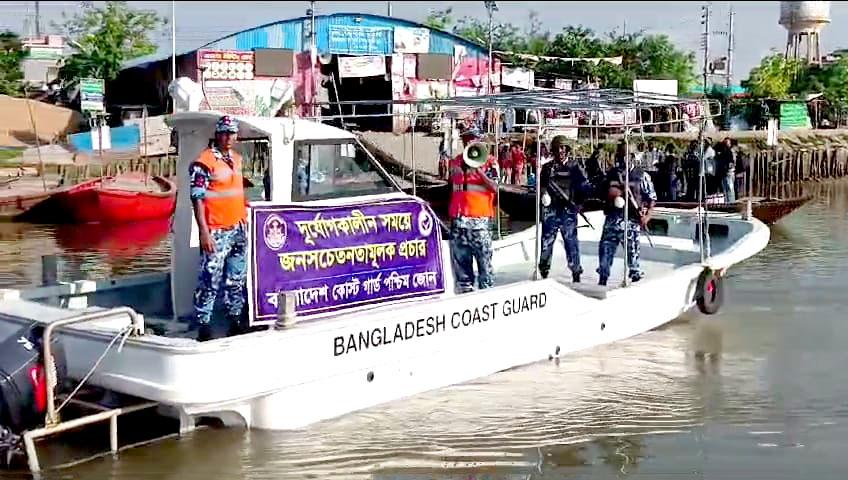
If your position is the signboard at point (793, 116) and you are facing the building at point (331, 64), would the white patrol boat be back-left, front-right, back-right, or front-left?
front-left

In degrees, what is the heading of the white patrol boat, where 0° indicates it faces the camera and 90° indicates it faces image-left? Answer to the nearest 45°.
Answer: approximately 225°

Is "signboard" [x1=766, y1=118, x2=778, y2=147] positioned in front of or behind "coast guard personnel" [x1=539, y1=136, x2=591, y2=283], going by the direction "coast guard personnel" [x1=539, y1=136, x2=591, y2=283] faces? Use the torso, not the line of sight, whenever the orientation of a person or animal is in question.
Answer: behind

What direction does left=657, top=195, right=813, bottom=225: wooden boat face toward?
to the viewer's right

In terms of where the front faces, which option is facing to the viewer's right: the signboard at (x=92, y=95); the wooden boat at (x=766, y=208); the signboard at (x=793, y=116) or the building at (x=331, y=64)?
the wooden boat

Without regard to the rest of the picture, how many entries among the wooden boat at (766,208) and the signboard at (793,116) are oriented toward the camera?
1

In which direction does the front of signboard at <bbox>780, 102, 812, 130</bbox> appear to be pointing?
toward the camera

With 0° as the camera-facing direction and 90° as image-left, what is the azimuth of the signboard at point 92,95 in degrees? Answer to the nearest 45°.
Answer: approximately 0°

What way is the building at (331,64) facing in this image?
toward the camera

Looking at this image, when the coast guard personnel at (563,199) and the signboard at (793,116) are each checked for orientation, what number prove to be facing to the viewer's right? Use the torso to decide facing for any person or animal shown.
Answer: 0

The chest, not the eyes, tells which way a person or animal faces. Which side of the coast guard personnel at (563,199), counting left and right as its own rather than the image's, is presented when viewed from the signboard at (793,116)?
back

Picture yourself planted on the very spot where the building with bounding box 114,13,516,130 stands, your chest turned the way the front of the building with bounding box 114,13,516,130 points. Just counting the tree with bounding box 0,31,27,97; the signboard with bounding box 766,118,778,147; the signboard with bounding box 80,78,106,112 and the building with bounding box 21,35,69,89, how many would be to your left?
1

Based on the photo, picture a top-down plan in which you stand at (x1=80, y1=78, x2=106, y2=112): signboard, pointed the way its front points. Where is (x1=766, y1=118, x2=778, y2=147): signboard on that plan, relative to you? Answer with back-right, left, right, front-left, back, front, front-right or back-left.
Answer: left
